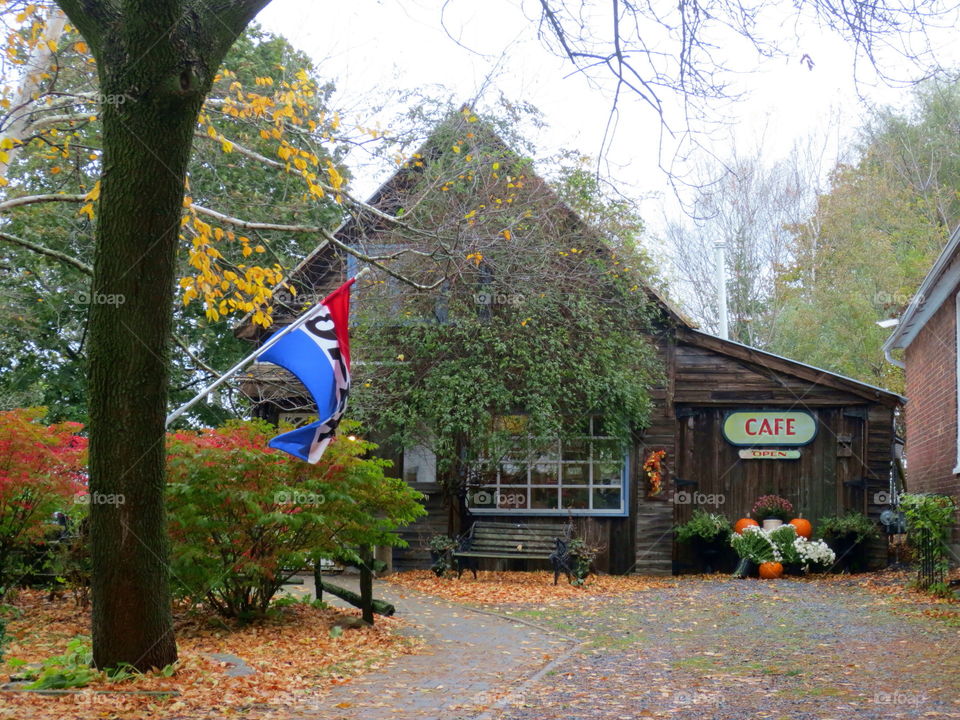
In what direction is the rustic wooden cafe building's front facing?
toward the camera

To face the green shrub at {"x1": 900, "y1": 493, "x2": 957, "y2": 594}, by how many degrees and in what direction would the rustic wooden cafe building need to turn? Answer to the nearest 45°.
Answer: approximately 45° to its left

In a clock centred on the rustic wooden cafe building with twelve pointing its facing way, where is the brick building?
The brick building is roughly at 10 o'clock from the rustic wooden cafe building.

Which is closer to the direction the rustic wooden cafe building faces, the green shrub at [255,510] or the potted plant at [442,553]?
the green shrub

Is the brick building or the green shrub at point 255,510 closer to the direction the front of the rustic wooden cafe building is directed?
the green shrub

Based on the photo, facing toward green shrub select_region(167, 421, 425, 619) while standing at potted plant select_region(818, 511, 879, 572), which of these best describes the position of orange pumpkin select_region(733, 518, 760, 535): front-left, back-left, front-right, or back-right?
front-right

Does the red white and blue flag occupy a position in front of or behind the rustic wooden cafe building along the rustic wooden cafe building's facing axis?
in front

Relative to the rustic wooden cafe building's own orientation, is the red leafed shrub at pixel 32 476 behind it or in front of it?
in front

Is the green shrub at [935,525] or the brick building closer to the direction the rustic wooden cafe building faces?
the green shrub
